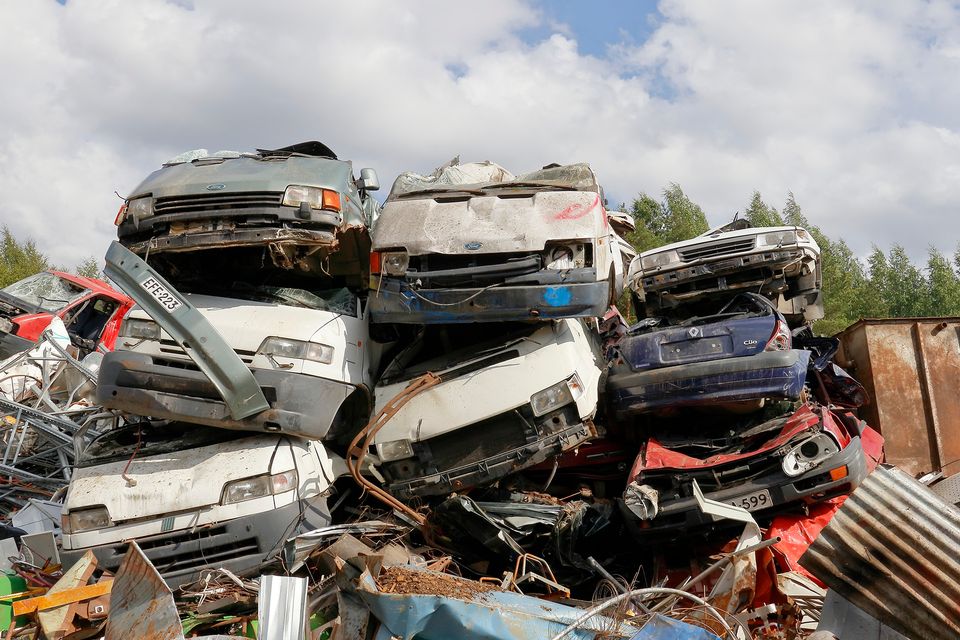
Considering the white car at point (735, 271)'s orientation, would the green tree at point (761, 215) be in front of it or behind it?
behind

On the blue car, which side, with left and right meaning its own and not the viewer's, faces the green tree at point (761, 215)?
front

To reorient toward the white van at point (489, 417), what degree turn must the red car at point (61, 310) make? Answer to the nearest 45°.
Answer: approximately 45° to its left

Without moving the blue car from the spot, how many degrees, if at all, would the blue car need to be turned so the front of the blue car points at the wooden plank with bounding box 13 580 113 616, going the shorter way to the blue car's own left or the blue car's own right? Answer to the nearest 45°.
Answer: approximately 135° to the blue car's own left

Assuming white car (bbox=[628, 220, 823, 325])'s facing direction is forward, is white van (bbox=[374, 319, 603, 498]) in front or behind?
in front

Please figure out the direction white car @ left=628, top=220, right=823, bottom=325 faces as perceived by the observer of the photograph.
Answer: facing the viewer

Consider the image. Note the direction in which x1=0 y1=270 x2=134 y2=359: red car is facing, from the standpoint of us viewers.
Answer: facing the viewer and to the left of the viewer

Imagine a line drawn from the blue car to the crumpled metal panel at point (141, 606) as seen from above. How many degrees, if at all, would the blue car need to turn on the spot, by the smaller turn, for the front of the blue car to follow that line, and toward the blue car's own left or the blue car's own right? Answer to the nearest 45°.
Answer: approximately 135° to the blue car's own left

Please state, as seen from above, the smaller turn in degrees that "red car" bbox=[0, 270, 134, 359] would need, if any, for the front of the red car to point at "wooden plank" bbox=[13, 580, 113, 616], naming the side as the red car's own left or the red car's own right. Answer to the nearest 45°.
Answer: approximately 45° to the red car's own left

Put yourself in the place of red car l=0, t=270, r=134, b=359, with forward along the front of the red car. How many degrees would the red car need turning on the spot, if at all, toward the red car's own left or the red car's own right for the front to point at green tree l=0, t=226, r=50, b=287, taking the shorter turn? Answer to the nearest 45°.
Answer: approximately 135° to the red car's own right

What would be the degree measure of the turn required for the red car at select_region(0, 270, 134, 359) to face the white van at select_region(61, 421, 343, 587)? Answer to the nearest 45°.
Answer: approximately 45° to its left

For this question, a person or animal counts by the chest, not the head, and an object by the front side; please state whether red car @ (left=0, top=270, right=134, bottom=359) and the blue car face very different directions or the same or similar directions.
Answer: very different directions

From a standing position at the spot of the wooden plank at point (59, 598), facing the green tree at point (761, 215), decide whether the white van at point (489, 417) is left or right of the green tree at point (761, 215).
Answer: right

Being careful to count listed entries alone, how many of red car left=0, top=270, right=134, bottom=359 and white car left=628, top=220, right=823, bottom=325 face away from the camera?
0

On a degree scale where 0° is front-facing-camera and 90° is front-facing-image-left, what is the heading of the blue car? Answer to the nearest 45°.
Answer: approximately 180°

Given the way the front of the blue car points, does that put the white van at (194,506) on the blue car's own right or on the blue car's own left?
on the blue car's own left
